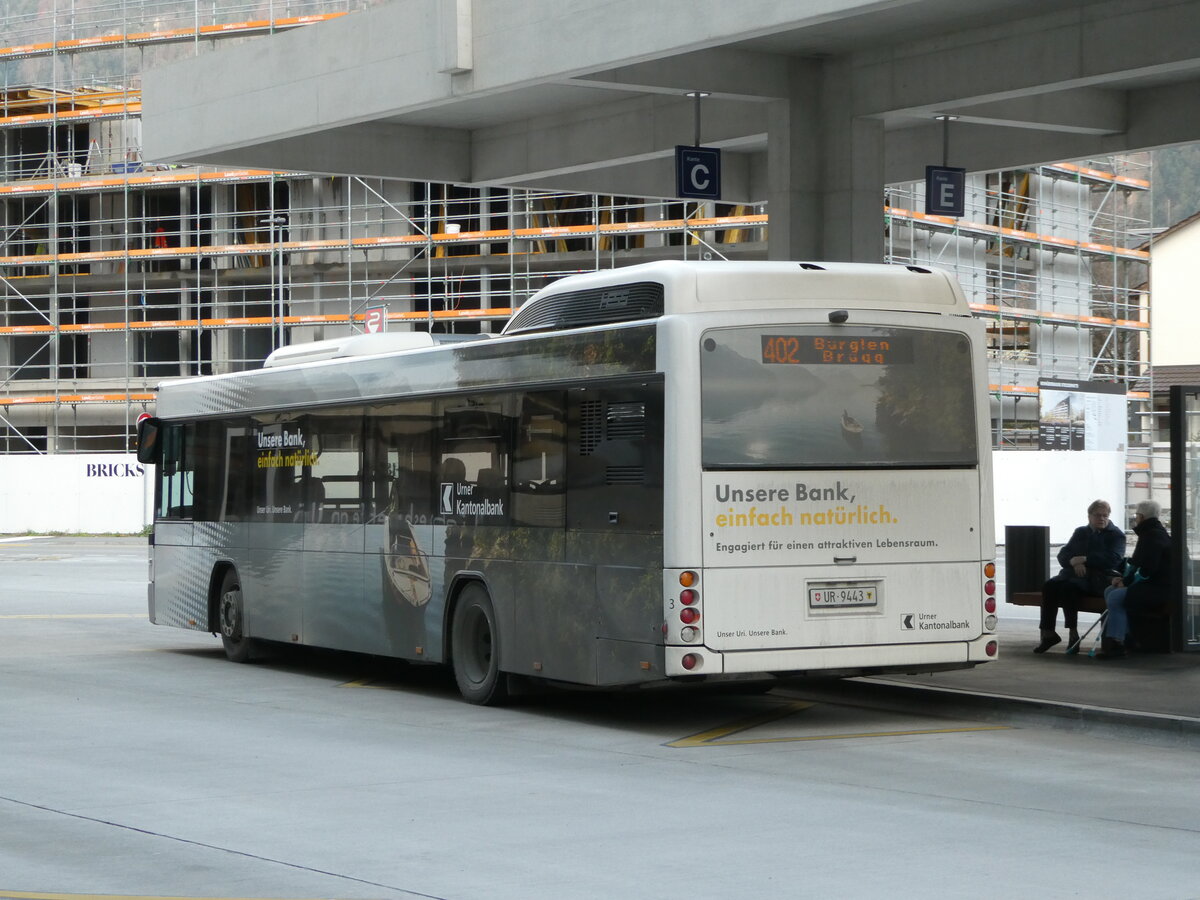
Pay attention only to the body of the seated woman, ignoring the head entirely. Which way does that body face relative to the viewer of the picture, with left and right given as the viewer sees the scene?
facing to the left of the viewer

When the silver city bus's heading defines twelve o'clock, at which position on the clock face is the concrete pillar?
The concrete pillar is roughly at 2 o'clock from the silver city bus.

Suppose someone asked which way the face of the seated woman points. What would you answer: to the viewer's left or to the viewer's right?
to the viewer's left

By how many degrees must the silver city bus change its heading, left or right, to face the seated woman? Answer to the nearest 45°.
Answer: approximately 90° to its right

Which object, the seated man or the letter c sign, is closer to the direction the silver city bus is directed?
the letter c sign

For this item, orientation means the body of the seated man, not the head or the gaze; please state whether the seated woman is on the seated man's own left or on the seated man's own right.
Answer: on the seated man's own left

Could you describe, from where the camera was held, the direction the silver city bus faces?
facing away from the viewer and to the left of the viewer

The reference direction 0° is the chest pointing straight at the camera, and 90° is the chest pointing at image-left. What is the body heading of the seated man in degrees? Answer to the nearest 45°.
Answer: approximately 45°
